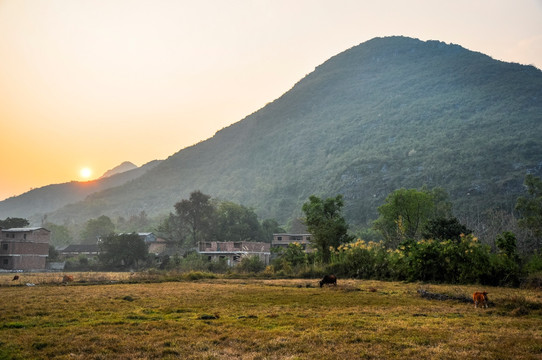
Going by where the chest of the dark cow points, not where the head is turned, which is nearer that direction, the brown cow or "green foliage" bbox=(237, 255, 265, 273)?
the green foliage

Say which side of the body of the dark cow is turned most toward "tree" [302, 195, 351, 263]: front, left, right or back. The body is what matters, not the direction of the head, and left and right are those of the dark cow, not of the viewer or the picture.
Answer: right

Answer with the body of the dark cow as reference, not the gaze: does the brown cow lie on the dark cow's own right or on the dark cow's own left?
on the dark cow's own left

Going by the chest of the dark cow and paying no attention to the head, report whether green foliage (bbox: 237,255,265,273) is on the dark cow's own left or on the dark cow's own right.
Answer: on the dark cow's own right

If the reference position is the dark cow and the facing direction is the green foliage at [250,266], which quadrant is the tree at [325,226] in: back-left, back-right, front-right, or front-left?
front-right

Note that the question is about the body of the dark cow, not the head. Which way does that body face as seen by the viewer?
to the viewer's left
